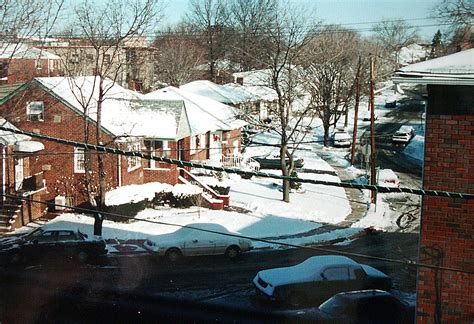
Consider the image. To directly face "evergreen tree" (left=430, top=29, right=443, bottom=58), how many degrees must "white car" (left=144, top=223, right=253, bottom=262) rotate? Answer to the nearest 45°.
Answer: approximately 135° to its right

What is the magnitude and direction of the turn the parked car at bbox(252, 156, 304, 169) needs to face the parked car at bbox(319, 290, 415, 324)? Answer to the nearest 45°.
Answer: approximately 90° to its left

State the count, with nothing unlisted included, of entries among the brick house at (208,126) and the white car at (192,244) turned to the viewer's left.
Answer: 1

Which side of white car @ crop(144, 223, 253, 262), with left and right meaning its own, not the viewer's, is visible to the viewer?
left

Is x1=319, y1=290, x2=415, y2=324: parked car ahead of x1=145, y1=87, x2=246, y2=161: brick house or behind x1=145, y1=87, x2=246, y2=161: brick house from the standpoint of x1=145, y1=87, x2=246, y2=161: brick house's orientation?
ahead

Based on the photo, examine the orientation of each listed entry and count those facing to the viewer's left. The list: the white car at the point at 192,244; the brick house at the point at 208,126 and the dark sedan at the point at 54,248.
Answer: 2

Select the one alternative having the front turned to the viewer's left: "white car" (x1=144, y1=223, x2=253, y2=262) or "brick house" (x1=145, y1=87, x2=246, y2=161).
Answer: the white car

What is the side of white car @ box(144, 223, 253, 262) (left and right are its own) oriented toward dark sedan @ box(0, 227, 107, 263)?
front

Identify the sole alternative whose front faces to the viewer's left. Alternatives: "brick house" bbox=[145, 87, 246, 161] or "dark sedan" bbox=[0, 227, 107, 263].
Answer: the dark sedan

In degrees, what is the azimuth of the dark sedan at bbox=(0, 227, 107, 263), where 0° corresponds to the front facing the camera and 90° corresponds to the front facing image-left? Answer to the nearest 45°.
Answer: approximately 90°

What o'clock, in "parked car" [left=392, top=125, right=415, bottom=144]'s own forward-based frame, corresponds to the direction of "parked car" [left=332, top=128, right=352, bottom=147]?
"parked car" [left=332, top=128, right=352, bottom=147] is roughly at 2 o'clock from "parked car" [left=392, top=125, right=415, bottom=144].

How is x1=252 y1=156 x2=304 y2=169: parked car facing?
to the viewer's left
